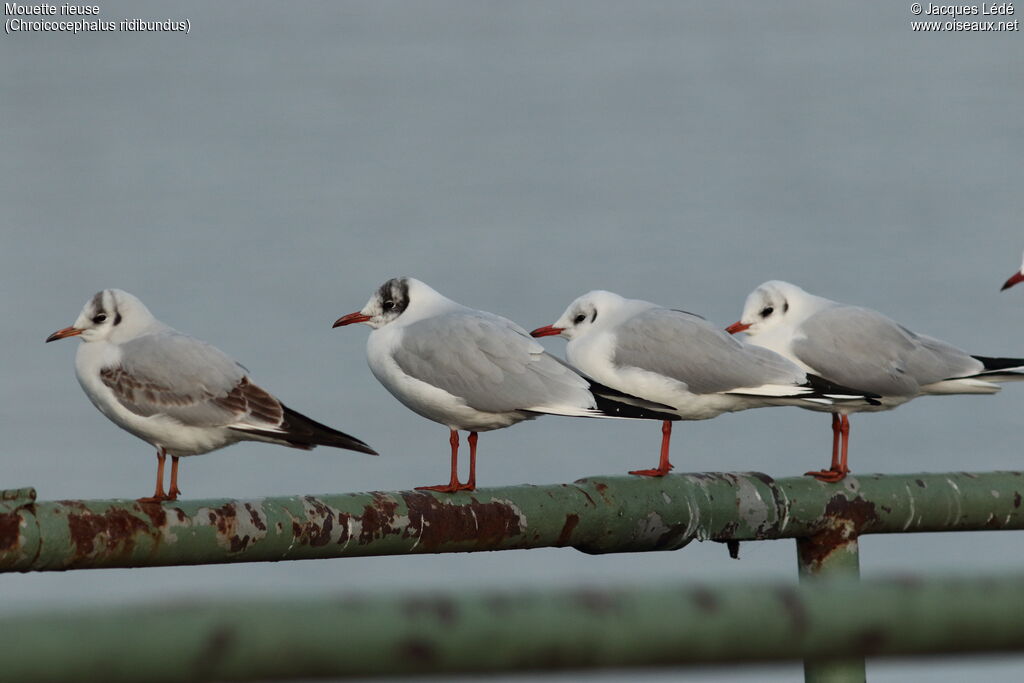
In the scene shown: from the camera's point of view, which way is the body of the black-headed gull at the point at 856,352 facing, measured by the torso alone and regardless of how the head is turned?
to the viewer's left

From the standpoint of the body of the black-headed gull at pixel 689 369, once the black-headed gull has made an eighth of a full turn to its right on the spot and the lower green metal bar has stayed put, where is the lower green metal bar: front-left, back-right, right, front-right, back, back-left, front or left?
back-left

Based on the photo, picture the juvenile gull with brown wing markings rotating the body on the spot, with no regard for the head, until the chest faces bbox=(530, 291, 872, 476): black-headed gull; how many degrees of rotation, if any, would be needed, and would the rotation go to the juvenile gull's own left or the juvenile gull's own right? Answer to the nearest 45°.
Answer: approximately 180°

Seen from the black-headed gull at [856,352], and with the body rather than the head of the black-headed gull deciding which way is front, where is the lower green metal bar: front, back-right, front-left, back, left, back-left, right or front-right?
left

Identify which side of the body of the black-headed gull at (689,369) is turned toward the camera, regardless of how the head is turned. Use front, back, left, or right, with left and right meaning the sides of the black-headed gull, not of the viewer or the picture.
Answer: left

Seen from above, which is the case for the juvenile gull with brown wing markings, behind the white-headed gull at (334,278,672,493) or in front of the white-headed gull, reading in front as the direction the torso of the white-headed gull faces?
in front

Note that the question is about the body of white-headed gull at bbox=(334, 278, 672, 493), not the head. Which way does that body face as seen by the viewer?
to the viewer's left

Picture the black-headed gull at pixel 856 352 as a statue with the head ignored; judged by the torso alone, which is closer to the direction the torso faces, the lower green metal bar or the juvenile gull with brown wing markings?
the juvenile gull with brown wing markings

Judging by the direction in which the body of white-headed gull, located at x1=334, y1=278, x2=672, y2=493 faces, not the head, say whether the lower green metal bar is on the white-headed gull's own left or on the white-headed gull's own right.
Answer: on the white-headed gull's own left

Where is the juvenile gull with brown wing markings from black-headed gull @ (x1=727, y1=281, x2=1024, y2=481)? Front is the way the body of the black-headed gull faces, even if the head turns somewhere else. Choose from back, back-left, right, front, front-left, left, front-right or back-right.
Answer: front-left

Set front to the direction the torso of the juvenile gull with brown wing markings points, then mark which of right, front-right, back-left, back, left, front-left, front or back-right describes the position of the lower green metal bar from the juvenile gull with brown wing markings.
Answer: left

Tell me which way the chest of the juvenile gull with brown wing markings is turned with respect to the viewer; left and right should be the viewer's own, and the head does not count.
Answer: facing to the left of the viewer
